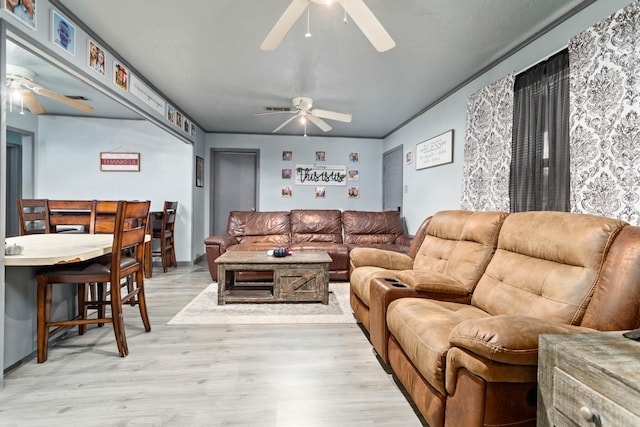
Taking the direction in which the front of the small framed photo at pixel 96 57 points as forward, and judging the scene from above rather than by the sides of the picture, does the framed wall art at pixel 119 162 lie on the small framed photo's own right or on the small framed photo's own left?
on the small framed photo's own left

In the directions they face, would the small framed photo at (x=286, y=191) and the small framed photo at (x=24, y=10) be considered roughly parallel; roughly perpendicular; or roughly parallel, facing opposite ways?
roughly perpendicular

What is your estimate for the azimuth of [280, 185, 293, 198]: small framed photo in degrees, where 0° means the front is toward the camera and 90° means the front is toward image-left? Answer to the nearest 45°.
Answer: approximately 0°

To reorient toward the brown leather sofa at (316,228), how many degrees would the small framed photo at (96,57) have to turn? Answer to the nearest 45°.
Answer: approximately 45° to its left

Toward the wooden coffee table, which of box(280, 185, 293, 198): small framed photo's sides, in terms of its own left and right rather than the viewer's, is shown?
front

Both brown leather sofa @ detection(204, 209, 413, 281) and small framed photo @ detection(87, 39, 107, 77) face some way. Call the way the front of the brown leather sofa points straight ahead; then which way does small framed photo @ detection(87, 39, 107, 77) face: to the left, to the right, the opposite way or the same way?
to the left

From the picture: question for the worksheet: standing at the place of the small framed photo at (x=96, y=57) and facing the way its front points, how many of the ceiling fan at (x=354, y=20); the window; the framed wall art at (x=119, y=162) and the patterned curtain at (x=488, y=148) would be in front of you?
3

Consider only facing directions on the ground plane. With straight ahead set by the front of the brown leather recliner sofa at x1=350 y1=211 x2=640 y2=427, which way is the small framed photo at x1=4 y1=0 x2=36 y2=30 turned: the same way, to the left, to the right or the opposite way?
the opposite way

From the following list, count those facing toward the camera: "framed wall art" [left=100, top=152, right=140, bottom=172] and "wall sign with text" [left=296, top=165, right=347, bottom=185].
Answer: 2

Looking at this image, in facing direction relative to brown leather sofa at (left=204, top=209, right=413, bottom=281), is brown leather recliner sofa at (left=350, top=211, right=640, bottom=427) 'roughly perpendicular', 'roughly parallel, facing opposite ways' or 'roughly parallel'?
roughly perpendicular

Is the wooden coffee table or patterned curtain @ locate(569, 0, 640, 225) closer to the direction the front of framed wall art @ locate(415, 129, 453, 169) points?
the wooden coffee table

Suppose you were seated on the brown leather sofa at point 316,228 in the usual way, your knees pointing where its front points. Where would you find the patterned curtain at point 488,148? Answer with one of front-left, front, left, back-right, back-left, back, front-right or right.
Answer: front-left

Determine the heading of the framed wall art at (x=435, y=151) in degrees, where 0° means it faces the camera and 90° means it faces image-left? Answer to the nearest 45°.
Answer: approximately 45°

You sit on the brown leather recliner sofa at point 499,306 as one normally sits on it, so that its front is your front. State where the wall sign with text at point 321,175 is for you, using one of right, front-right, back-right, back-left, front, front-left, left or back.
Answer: right

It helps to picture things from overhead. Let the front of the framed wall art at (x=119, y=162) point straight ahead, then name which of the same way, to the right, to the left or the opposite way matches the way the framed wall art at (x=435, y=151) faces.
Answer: to the right
